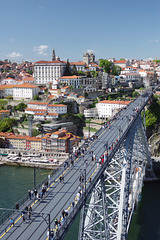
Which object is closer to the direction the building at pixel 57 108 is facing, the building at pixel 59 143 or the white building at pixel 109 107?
the building

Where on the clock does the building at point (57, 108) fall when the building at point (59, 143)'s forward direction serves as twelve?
the building at point (57, 108) is roughly at 6 o'clock from the building at point (59, 143).

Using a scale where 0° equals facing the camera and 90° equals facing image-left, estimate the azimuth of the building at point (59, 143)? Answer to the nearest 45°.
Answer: approximately 0°

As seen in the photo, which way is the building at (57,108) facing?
toward the camera

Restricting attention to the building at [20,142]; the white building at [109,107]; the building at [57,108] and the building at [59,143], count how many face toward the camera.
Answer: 4

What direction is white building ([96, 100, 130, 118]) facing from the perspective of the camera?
toward the camera

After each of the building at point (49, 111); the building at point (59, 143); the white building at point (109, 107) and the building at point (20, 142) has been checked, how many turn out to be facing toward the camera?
4

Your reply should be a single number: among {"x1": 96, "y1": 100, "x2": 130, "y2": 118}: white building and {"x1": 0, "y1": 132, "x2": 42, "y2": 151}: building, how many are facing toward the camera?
2

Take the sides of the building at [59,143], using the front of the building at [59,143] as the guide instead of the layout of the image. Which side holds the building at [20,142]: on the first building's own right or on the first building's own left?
on the first building's own right

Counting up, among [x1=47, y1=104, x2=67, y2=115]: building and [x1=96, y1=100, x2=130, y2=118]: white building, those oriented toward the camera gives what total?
2

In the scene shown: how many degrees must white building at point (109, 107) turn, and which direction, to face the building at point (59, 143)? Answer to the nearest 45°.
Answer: approximately 45° to its right

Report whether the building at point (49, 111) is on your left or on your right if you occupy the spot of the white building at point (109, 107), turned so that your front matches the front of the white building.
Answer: on your right

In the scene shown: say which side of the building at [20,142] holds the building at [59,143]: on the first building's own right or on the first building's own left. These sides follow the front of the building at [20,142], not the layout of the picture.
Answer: on the first building's own left

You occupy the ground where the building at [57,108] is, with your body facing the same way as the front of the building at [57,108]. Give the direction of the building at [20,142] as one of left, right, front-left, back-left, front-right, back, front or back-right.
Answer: front-right

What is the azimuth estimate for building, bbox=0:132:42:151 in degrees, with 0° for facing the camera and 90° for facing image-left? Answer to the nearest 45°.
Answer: approximately 0°

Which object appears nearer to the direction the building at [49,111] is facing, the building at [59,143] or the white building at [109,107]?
the building

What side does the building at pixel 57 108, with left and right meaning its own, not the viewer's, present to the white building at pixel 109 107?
left
